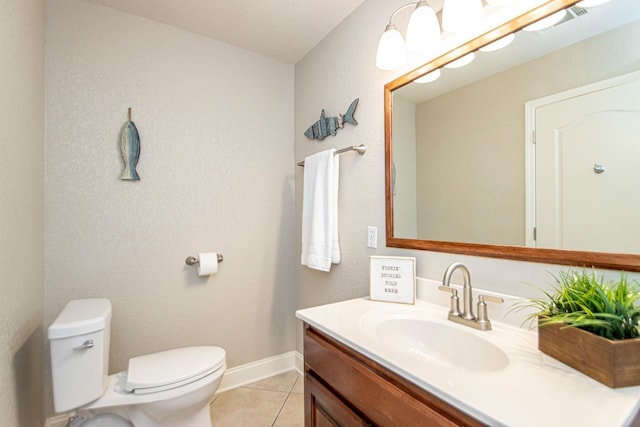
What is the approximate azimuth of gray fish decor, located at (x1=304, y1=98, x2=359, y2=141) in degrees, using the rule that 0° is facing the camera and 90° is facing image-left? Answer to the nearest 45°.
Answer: approximately 90°

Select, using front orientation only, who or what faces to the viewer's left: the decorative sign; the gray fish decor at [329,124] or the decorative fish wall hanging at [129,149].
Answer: the gray fish decor

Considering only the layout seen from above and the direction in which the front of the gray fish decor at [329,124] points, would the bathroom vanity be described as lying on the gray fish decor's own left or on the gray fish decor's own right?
on the gray fish decor's own left

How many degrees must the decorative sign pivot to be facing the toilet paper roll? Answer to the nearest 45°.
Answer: approximately 90° to its right

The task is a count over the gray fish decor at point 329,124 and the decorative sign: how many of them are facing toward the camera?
1

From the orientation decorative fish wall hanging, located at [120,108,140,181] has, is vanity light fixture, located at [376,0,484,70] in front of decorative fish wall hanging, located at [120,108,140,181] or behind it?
in front

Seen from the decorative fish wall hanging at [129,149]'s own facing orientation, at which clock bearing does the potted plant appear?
The potted plant is roughly at 11 o'clock from the decorative fish wall hanging.

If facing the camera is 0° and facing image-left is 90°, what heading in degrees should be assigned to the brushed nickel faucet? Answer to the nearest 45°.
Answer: approximately 45°

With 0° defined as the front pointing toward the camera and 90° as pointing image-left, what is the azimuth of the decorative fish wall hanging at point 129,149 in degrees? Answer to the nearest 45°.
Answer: approximately 0°

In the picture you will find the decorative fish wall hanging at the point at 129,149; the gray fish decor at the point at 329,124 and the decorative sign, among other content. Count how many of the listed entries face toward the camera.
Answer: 2

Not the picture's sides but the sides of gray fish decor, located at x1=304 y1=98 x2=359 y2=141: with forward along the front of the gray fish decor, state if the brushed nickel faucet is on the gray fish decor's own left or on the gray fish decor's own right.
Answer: on the gray fish decor's own left
